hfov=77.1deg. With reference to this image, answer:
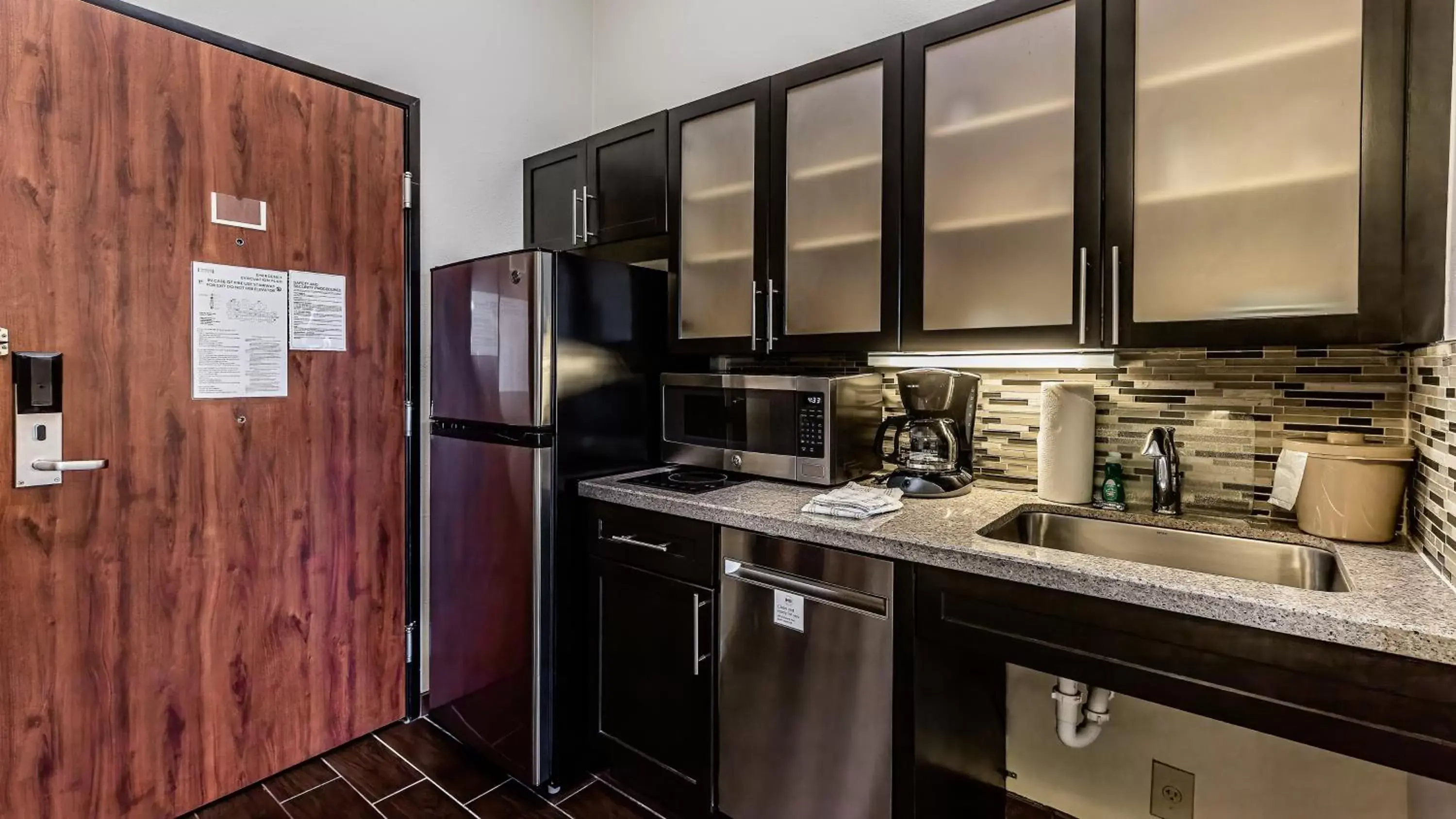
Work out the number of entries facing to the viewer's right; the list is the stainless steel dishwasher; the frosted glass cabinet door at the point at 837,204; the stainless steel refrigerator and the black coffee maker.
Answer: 0

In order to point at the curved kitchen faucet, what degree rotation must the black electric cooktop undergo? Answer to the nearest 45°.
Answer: approximately 90° to its left

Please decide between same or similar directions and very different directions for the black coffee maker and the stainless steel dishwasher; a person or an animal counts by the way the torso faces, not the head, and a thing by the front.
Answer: same or similar directions

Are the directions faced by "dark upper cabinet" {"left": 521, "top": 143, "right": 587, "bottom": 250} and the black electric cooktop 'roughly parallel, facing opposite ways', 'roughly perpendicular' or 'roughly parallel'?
roughly parallel

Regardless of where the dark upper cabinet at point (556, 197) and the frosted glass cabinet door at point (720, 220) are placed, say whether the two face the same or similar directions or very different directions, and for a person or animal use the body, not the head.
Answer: same or similar directions

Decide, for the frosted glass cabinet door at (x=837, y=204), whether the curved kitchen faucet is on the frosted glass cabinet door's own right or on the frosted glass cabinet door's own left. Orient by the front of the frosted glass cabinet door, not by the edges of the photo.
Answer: on the frosted glass cabinet door's own left

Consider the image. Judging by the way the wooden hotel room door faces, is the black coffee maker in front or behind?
in front

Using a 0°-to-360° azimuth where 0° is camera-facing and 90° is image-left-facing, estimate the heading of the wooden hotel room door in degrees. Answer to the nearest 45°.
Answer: approximately 315°

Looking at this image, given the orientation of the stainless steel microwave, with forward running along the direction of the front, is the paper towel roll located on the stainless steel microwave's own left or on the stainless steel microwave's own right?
on the stainless steel microwave's own left

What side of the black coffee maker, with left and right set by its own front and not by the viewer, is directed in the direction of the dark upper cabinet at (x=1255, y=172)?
left

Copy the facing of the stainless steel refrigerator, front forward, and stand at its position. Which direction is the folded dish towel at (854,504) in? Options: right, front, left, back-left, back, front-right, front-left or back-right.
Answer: left

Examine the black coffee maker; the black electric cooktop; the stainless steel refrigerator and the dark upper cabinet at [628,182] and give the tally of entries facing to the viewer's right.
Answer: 0

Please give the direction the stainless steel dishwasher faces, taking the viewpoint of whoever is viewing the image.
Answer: facing the viewer and to the left of the viewer
